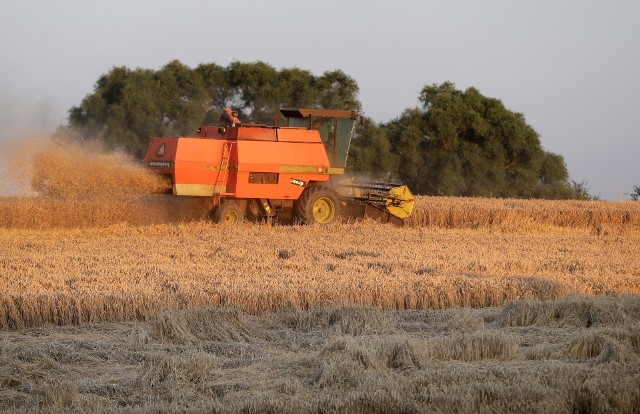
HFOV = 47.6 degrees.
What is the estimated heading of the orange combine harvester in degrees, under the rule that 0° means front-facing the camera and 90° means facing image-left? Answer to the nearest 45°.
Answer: approximately 225°

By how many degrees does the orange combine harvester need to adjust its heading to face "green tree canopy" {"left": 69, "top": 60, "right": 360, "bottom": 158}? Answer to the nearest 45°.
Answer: approximately 45° to its left

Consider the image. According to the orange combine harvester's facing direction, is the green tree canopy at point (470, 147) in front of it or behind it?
in front

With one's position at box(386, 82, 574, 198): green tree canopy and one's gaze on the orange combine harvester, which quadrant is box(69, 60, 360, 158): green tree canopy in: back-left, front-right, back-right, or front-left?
front-right
